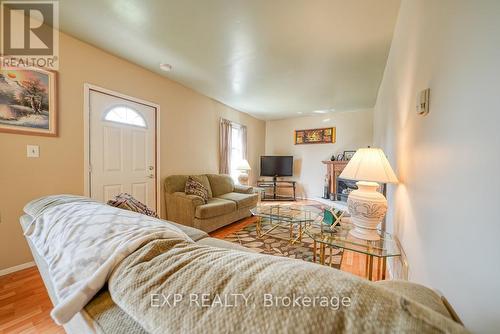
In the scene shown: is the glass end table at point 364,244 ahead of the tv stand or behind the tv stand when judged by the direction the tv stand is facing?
ahead

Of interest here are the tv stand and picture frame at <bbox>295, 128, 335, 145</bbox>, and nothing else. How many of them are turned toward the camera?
2

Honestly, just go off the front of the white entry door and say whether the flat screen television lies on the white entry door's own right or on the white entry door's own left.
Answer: on the white entry door's own left

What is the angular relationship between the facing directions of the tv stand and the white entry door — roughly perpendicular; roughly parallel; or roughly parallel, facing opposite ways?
roughly perpendicular

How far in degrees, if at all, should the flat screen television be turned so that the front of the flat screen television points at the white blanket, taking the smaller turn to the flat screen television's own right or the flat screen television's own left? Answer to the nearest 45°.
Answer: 0° — it already faces it

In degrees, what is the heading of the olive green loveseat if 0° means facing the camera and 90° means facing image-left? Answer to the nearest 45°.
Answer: approximately 315°

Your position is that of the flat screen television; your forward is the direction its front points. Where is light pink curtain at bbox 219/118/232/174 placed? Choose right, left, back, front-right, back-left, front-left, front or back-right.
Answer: front-right

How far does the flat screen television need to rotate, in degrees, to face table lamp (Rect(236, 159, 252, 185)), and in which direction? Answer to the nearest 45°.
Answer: approximately 45° to its right

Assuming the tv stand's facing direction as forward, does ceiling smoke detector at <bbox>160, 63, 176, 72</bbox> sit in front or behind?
in front

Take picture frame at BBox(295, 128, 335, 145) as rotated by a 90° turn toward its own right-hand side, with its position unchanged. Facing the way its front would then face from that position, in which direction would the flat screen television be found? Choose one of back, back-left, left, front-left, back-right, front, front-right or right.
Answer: front

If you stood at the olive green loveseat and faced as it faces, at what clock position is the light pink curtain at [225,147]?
The light pink curtain is roughly at 8 o'clock from the olive green loveseat.

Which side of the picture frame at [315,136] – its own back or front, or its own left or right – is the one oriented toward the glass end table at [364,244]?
front

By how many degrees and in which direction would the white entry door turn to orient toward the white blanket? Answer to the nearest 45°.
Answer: approximately 45° to its right
